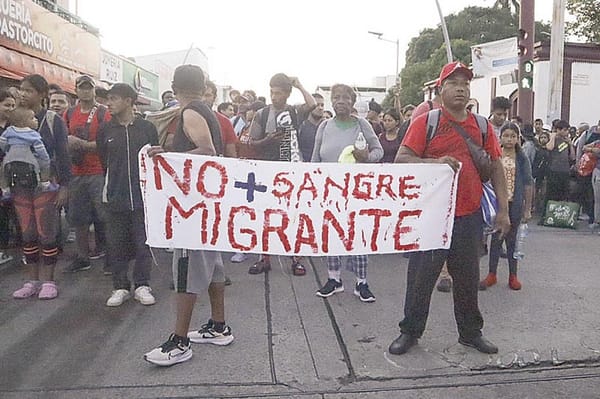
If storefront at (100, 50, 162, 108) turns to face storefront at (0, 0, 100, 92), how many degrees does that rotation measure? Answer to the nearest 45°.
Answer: approximately 45° to its right

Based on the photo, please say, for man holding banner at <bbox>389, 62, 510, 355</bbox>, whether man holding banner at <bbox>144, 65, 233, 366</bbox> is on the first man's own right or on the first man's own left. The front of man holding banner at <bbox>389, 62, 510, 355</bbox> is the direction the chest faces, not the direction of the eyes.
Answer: on the first man's own right

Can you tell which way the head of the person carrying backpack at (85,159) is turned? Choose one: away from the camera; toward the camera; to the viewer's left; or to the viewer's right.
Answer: toward the camera

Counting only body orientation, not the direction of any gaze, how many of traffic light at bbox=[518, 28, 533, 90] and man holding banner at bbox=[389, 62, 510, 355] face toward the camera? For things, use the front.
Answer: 2

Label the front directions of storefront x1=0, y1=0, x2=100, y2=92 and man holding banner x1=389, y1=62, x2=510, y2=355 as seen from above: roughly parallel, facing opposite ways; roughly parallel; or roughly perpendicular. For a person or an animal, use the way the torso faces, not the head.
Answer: roughly perpendicular

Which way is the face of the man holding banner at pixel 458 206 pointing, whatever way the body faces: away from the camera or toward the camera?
toward the camera

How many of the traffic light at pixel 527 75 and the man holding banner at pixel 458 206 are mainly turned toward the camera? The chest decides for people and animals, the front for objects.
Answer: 2

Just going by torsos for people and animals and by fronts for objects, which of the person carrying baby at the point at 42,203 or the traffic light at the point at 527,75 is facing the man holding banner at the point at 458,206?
the traffic light

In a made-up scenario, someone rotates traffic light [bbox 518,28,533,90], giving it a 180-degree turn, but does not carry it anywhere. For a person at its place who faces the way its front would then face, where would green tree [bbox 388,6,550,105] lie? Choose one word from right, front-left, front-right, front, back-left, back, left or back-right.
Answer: front

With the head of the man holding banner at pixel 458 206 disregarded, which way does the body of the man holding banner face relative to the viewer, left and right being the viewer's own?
facing the viewer

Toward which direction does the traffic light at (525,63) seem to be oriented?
toward the camera

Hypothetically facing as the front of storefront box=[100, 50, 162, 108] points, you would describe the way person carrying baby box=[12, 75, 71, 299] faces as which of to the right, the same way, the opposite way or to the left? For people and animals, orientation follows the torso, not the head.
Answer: to the right

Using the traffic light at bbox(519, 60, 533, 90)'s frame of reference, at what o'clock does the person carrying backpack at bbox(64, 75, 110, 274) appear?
The person carrying backpack is roughly at 1 o'clock from the traffic light.

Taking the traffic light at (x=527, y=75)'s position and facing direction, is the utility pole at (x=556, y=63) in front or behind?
behind

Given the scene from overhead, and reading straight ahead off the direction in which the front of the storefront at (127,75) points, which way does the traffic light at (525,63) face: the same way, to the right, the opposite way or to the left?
to the right

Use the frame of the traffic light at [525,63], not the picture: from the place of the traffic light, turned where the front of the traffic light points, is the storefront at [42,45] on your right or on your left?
on your right

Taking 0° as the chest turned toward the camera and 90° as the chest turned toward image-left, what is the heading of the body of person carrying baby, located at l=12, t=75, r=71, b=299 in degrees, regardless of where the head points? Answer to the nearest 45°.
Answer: approximately 45°
